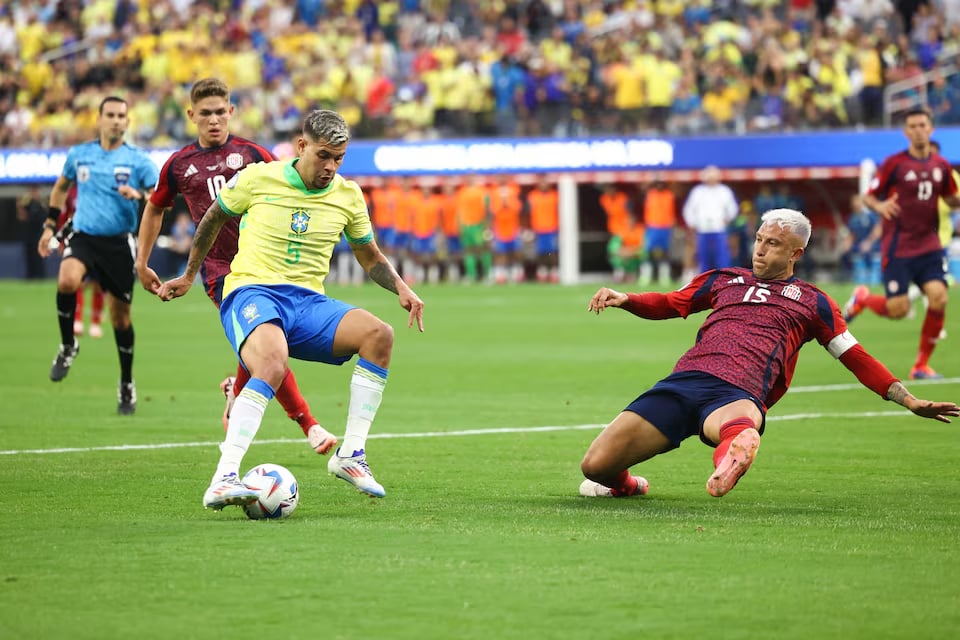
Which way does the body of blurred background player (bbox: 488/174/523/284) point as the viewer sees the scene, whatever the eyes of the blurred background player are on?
toward the camera

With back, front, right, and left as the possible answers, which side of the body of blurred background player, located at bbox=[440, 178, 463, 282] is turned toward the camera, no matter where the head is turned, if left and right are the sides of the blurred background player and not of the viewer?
front

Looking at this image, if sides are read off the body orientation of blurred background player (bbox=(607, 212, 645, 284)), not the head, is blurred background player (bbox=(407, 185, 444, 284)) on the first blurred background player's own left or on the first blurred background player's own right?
on the first blurred background player's own right

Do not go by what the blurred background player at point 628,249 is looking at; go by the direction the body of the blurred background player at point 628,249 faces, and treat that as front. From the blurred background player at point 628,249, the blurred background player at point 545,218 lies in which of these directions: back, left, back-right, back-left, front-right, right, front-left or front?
right

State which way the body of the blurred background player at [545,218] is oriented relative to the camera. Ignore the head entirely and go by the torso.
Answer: toward the camera

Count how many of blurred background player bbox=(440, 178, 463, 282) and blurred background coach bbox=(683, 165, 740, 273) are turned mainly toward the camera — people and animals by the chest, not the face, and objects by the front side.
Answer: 2

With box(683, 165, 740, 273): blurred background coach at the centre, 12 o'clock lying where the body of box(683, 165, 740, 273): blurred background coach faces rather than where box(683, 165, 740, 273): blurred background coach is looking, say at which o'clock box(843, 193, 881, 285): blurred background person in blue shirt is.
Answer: box(843, 193, 881, 285): blurred background person in blue shirt is roughly at 8 o'clock from box(683, 165, 740, 273): blurred background coach.

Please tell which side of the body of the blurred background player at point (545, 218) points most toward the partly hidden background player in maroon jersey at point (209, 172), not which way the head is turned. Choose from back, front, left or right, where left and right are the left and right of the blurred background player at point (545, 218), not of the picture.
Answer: front

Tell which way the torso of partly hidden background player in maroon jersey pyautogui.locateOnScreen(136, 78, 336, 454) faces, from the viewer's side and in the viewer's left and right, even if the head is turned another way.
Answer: facing the viewer

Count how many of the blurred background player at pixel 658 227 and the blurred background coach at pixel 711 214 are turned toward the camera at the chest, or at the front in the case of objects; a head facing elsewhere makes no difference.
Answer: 2
